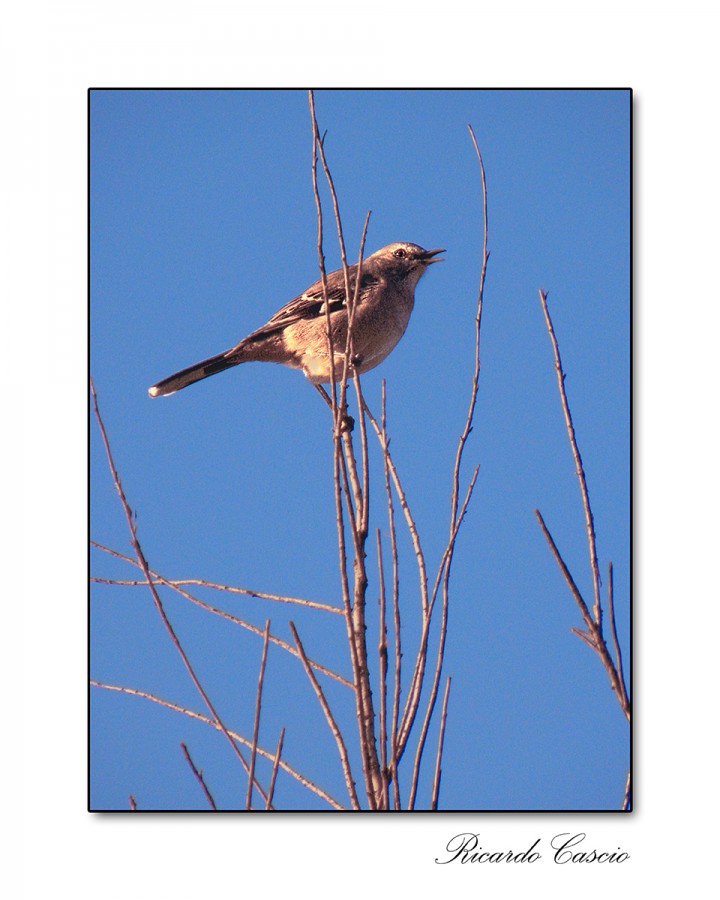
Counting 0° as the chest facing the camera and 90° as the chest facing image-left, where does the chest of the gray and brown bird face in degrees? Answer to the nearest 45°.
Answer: approximately 270°

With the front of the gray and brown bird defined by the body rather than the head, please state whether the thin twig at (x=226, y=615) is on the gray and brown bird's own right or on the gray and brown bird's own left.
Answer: on the gray and brown bird's own right

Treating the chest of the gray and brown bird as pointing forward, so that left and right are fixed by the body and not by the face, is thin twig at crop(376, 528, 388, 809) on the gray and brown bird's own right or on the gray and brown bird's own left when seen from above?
on the gray and brown bird's own right
